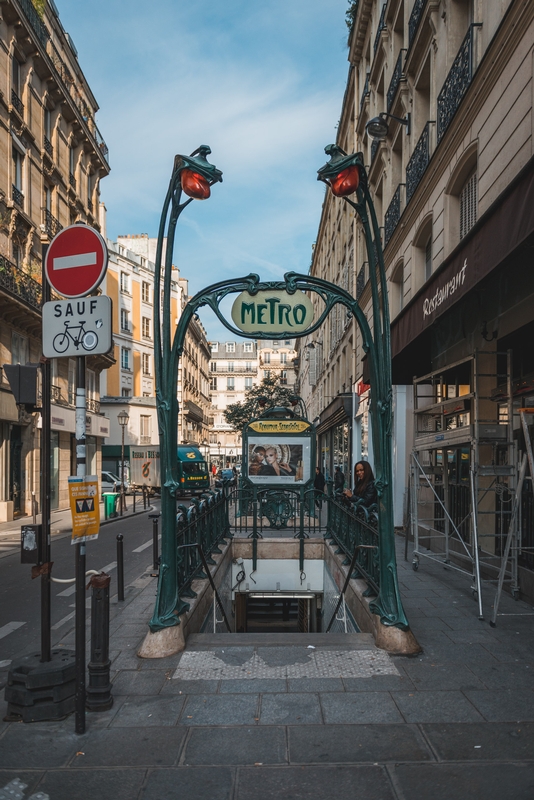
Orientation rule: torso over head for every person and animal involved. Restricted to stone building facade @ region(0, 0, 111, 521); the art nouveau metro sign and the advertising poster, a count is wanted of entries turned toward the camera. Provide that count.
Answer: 2

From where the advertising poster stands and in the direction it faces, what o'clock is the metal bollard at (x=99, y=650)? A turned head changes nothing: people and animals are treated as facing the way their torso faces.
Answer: The metal bollard is roughly at 12 o'clock from the advertising poster.

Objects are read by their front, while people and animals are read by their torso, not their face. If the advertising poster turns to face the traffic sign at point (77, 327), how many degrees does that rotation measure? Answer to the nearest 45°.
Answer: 0° — it already faces it

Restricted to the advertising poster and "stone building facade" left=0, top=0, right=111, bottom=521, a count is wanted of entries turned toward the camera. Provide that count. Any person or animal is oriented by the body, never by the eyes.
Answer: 1

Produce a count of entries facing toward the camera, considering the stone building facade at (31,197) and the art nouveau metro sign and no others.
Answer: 1

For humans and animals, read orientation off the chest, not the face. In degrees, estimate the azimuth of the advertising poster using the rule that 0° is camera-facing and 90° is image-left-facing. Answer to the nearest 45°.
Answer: approximately 0°

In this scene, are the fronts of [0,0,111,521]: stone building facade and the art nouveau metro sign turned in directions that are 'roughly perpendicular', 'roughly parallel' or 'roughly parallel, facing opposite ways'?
roughly perpendicular

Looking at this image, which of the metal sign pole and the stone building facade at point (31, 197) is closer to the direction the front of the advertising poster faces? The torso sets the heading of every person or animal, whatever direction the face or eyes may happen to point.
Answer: the metal sign pole

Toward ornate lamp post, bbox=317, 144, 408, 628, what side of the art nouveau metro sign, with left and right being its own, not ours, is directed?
left

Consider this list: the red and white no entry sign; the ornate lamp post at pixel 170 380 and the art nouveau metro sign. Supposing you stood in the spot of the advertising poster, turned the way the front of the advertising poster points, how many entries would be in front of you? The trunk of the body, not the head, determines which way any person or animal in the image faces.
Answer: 3

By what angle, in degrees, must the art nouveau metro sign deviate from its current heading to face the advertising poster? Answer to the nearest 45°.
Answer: approximately 180°

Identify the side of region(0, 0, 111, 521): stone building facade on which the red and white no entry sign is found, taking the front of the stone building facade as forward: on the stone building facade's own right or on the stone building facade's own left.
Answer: on the stone building facade's own right
